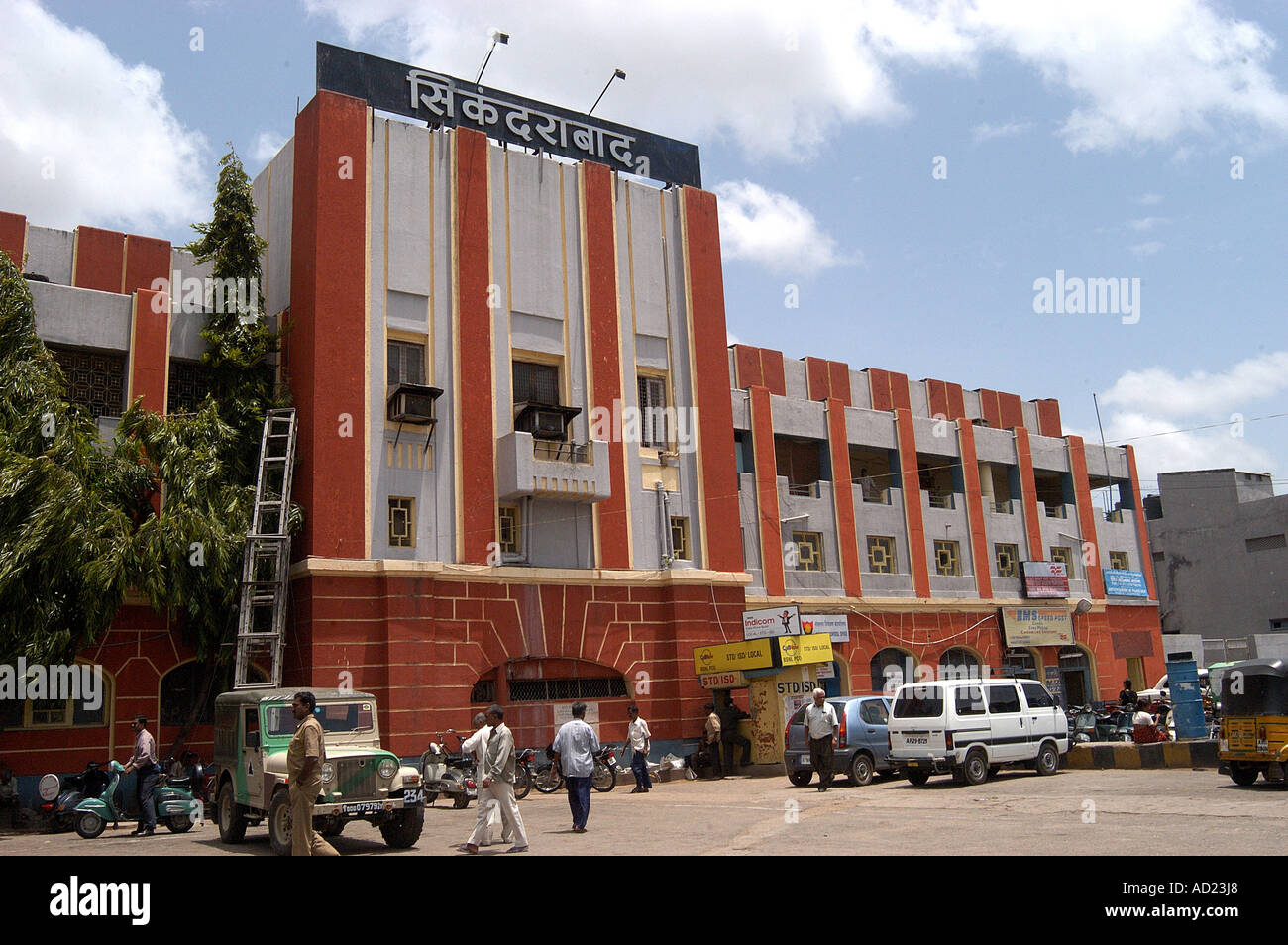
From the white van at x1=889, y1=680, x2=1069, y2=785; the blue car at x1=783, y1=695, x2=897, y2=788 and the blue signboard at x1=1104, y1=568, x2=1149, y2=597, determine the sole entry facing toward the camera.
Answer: the blue signboard

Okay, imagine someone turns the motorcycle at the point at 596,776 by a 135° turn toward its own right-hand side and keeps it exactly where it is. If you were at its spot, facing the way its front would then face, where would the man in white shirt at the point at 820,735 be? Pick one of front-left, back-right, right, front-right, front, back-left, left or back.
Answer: right

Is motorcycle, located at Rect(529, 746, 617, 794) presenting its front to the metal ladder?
yes

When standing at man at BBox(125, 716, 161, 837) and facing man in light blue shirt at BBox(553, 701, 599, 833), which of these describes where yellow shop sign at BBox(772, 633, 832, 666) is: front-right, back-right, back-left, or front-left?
front-left

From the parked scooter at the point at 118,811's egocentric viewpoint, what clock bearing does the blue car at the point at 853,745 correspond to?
The blue car is roughly at 6 o'clock from the parked scooter.

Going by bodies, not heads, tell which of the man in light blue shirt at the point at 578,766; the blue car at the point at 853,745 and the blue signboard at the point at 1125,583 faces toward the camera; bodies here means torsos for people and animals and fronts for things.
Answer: the blue signboard

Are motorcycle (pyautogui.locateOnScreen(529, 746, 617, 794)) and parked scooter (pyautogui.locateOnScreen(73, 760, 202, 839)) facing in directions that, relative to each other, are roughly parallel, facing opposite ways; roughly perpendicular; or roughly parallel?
roughly parallel

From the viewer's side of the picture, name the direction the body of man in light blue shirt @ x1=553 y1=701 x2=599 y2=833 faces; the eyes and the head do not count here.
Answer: away from the camera

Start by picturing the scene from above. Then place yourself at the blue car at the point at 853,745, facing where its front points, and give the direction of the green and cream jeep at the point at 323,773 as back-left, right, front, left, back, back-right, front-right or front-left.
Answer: back

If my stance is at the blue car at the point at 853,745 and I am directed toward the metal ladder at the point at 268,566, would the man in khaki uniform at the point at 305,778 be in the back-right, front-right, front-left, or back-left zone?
front-left

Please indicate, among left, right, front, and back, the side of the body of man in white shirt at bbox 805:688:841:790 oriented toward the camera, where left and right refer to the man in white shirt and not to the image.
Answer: front

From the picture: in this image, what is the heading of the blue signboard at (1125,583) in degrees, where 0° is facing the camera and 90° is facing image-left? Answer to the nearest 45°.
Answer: approximately 0°

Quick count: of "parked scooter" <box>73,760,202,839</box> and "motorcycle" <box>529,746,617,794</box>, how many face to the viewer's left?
2

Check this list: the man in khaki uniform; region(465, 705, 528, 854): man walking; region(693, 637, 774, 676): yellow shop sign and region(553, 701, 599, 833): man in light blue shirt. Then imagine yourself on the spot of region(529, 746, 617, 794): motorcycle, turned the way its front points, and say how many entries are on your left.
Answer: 3

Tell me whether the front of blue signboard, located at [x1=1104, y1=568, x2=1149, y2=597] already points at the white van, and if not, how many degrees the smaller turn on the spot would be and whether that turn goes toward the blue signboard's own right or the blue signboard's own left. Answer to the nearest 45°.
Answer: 0° — it already faces it

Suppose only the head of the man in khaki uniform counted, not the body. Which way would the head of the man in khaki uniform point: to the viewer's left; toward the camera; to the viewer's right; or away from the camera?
to the viewer's left

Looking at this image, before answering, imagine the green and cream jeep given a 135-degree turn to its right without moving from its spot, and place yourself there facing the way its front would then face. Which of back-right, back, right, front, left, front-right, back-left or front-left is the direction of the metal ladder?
right

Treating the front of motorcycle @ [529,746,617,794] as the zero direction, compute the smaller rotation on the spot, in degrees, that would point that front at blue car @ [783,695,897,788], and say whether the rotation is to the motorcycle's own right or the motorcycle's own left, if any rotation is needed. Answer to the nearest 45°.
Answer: approximately 180°

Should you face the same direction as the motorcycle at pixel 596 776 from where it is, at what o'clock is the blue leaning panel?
The blue leaning panel is roughly at 6 o'clock from the motorcycle.

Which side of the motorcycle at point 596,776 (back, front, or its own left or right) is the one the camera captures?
left
